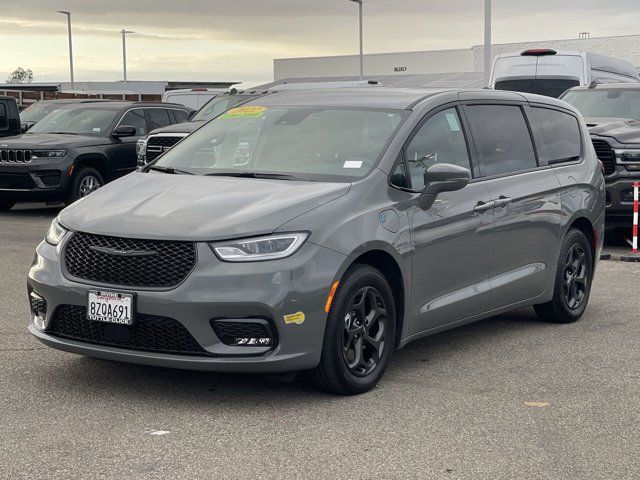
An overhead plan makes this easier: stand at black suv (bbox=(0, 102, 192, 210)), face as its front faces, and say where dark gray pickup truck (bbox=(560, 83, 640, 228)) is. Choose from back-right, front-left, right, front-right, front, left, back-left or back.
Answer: left

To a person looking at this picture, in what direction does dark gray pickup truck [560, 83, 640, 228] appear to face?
facing the viewer and to the left of the viewer

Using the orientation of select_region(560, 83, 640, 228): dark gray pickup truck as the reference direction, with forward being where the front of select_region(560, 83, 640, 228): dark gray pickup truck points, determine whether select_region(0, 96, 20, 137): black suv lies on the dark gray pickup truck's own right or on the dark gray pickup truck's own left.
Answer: on the dark gray pickup truck's own right

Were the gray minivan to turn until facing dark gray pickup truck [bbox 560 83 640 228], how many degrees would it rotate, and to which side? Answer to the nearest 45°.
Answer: approximately 180°

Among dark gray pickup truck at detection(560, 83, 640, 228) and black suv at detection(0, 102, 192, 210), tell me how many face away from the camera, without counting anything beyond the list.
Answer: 0

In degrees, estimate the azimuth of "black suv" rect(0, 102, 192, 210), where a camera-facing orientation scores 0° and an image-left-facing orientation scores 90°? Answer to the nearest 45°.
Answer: approximately 45°

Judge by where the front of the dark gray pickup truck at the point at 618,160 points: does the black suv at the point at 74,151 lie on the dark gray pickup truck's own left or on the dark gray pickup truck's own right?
on the dark gray pickup truck's own right

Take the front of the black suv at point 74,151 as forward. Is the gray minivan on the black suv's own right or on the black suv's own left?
on the black suv's own left

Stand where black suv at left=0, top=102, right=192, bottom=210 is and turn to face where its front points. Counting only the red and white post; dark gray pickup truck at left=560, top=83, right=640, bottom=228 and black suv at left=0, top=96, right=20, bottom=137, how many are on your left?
2

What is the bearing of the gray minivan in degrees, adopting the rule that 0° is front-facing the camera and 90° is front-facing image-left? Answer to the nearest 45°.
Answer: approximately 45°

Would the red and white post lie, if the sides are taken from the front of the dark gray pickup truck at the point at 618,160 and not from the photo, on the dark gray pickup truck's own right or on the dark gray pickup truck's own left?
on the dark gray pickup truck's own left

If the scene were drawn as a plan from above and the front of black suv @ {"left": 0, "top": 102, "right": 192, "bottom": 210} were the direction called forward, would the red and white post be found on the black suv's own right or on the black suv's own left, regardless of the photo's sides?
on the black suv's own left
